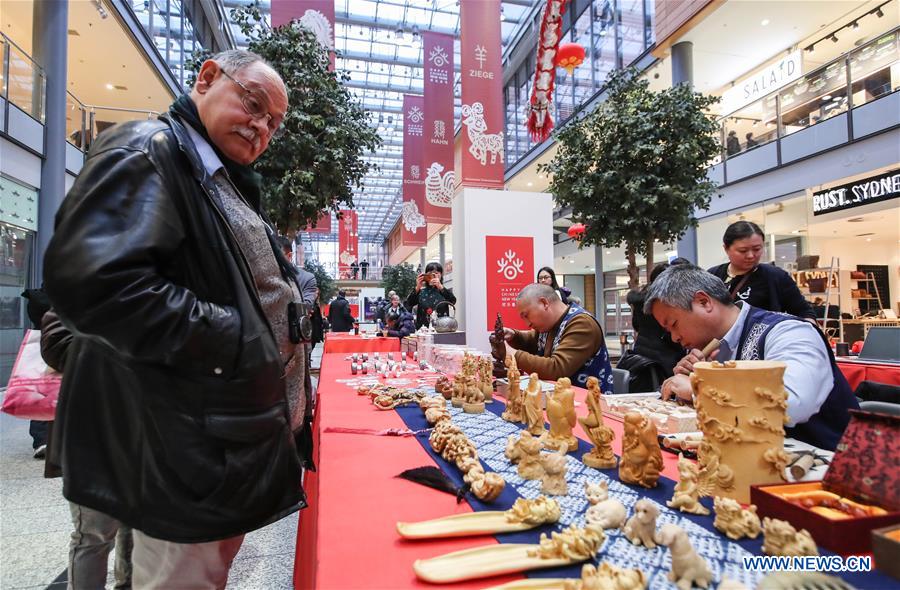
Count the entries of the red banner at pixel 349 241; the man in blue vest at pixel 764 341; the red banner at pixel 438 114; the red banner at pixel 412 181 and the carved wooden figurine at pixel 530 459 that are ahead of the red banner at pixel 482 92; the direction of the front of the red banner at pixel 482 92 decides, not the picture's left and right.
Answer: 2

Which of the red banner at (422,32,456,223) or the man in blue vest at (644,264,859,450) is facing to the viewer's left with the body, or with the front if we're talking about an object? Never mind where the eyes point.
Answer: the man in blue vest

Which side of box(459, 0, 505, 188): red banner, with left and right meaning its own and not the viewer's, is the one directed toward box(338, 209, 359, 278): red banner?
back

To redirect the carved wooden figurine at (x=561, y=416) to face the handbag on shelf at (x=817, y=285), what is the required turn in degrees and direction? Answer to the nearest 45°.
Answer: approximately 180°

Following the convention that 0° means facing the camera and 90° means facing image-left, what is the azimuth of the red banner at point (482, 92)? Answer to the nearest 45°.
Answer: approximately 0°

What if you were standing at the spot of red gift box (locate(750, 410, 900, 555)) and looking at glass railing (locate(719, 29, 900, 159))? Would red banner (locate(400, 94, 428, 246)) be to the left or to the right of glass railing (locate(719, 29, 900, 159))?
left

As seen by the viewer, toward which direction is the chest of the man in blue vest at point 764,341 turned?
to the viewer's left

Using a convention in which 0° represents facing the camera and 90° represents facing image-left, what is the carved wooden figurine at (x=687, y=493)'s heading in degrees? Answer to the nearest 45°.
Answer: approximately 45°

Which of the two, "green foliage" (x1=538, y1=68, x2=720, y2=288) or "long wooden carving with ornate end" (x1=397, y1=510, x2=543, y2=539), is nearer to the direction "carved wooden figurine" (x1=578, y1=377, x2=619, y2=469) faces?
the long wooden carving with ornate end

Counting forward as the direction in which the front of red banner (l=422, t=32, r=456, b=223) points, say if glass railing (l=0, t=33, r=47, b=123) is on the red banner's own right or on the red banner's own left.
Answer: on the red banner's own right

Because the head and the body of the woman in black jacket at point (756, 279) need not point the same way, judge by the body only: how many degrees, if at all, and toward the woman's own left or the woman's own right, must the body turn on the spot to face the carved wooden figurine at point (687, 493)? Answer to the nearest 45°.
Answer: approximately 45° to the woman's own left
